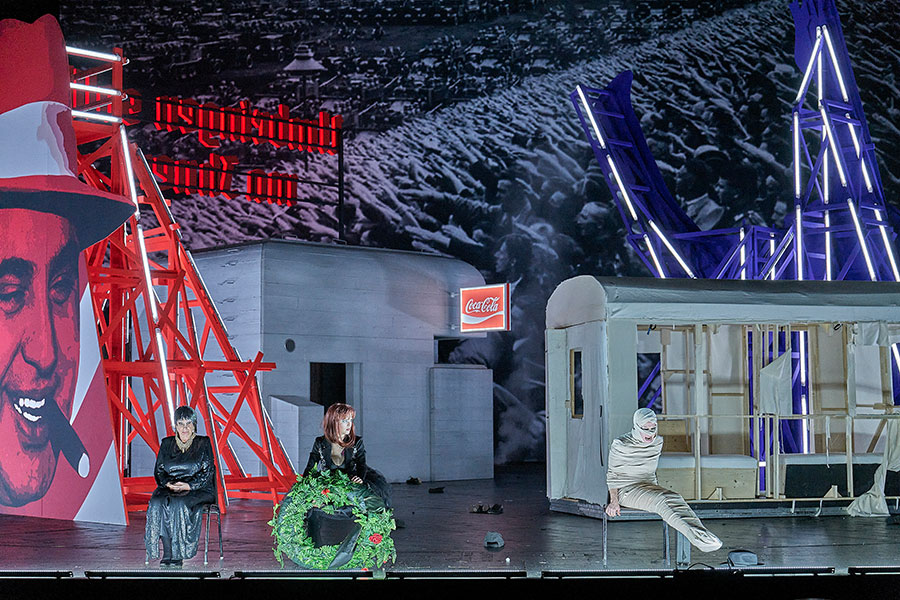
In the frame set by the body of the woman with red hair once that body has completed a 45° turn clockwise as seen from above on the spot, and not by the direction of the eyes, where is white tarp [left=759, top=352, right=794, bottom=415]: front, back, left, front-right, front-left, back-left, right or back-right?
back-left

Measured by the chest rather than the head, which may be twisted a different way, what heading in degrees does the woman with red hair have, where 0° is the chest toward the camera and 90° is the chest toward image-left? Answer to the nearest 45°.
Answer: approximately 315°

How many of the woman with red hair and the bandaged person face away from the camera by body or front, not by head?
0

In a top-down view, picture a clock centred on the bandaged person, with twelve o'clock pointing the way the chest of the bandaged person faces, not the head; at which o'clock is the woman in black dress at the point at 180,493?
The woman in black dress is roughly at 4 o'clock from the bandaged person.

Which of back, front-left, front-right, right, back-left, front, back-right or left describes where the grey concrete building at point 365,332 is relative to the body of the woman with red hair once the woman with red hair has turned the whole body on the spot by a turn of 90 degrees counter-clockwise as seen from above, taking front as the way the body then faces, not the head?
front-left

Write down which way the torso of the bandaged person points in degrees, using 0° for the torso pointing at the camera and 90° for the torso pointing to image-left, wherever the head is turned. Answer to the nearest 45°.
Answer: approximately 315°

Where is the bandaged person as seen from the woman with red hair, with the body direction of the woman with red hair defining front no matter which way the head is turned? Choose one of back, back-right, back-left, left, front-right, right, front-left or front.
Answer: front-left

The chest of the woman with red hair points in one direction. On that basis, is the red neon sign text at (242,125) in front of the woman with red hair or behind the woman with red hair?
behind

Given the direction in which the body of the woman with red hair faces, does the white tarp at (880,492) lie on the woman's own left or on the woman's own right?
on the woman's own left

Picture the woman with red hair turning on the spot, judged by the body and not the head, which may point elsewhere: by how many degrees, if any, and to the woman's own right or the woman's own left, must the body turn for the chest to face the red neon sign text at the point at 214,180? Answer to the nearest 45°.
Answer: approximately 135° to the woman's own left

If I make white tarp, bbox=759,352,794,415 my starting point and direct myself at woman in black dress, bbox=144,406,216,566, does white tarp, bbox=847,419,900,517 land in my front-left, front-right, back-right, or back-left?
back-left
